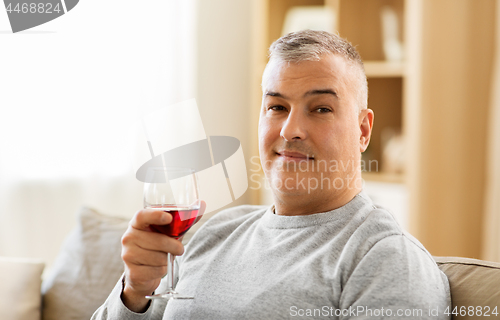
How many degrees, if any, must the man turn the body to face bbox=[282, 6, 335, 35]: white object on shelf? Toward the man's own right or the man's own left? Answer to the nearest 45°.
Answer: approximately 135° to the man's own right

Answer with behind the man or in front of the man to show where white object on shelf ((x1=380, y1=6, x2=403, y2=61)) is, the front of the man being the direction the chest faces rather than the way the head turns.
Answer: behind

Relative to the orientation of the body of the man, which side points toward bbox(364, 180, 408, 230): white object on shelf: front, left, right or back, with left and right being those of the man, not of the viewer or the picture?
back

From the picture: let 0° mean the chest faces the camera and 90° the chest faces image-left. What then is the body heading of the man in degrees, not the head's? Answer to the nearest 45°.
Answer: approximately 45°
